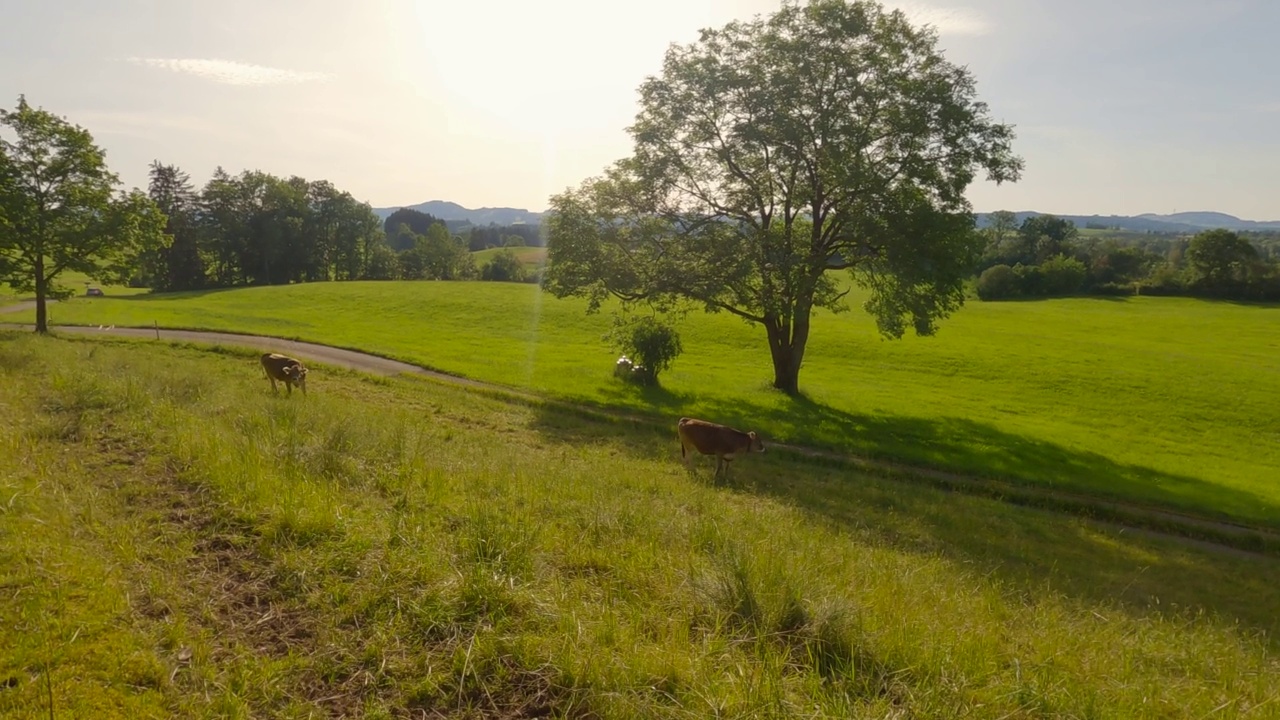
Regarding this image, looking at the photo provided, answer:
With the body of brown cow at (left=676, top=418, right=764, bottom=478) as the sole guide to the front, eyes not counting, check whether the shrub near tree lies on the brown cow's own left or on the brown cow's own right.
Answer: on the brown cow's own left

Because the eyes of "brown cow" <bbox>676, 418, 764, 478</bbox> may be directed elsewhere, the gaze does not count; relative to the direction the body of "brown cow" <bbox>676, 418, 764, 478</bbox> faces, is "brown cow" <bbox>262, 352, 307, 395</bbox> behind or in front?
behind

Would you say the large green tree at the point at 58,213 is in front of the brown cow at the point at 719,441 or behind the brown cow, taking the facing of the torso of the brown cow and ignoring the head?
behind

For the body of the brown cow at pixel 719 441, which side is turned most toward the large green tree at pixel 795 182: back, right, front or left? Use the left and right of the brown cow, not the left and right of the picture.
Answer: left

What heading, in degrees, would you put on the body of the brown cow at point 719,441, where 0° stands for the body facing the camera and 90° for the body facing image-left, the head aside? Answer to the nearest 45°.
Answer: approximately 270°
